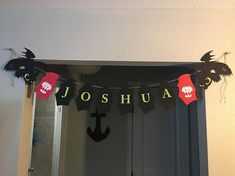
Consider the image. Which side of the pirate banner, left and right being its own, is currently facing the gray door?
back

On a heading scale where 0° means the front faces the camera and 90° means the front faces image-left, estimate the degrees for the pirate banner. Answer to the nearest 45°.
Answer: approximately 0°

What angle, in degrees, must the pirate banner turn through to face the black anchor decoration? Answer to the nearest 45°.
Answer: approximately 180°
